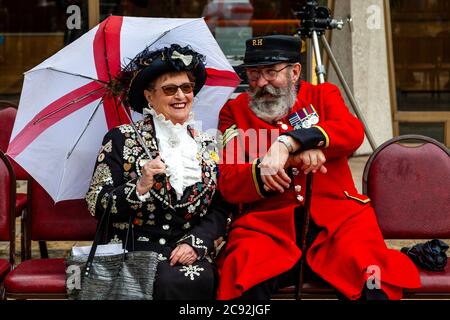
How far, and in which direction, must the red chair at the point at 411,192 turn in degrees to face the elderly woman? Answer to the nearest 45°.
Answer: approximately 45° to its right

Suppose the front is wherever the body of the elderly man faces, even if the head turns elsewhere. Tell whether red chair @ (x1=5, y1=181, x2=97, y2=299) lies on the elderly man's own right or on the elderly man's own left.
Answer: on the elderly man's own right

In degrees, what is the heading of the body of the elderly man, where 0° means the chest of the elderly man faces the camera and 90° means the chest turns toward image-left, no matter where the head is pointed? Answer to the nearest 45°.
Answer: approximately 0°

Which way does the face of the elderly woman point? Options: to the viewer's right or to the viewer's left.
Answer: to the viewer's right

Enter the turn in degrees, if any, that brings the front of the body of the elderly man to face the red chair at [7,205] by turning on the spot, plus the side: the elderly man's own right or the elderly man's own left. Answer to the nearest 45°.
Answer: approximately 90° to the elderly man's own right

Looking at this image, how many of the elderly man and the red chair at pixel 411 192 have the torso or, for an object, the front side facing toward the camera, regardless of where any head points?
2

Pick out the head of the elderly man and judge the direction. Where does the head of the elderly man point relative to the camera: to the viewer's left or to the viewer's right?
to the viewer's left

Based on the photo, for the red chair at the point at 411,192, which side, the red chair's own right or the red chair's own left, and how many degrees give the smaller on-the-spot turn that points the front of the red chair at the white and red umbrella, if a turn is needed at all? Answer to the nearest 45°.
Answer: approximately 45° to the red chair's own right

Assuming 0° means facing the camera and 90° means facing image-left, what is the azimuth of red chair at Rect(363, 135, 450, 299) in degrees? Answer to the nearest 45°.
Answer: approximately 0°
